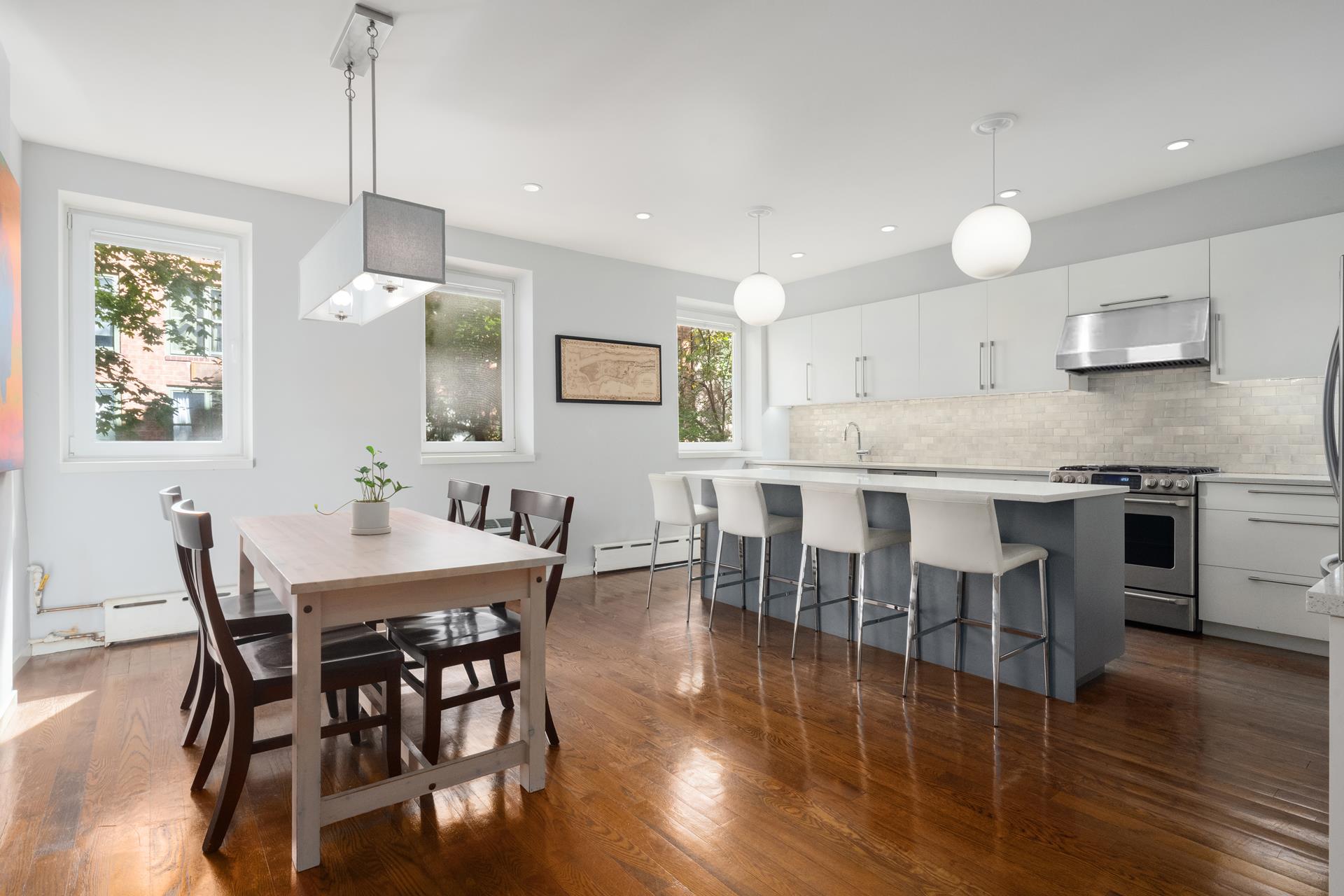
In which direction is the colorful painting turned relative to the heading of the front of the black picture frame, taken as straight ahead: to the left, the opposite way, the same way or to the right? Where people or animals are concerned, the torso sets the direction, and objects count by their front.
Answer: to the left

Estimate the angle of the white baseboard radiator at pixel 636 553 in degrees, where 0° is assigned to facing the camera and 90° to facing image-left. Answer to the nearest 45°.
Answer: approximately 315°

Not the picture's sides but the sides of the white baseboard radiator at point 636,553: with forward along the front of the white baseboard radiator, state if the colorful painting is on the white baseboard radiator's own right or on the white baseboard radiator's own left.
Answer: on the white baseboard radiator's own right

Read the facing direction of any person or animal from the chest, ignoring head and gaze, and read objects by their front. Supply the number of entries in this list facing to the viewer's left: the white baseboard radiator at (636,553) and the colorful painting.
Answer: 0

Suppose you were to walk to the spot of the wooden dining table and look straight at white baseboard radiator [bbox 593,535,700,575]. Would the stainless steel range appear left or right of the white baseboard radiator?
right

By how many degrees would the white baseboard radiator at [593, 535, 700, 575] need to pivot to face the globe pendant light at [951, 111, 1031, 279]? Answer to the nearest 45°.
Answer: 0° — it already faces it

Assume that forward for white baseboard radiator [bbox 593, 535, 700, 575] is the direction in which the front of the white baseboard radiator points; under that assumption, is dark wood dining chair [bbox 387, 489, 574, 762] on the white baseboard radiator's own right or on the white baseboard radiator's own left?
on the white baseboard radiator's own right

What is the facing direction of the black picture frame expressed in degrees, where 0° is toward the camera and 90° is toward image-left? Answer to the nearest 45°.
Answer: approximately 315°

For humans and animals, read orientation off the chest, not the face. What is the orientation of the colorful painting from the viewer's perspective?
to the viewer's right

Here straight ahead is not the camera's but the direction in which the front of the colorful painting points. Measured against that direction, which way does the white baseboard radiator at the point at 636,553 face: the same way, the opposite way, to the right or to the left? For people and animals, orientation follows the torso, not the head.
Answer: to the right
